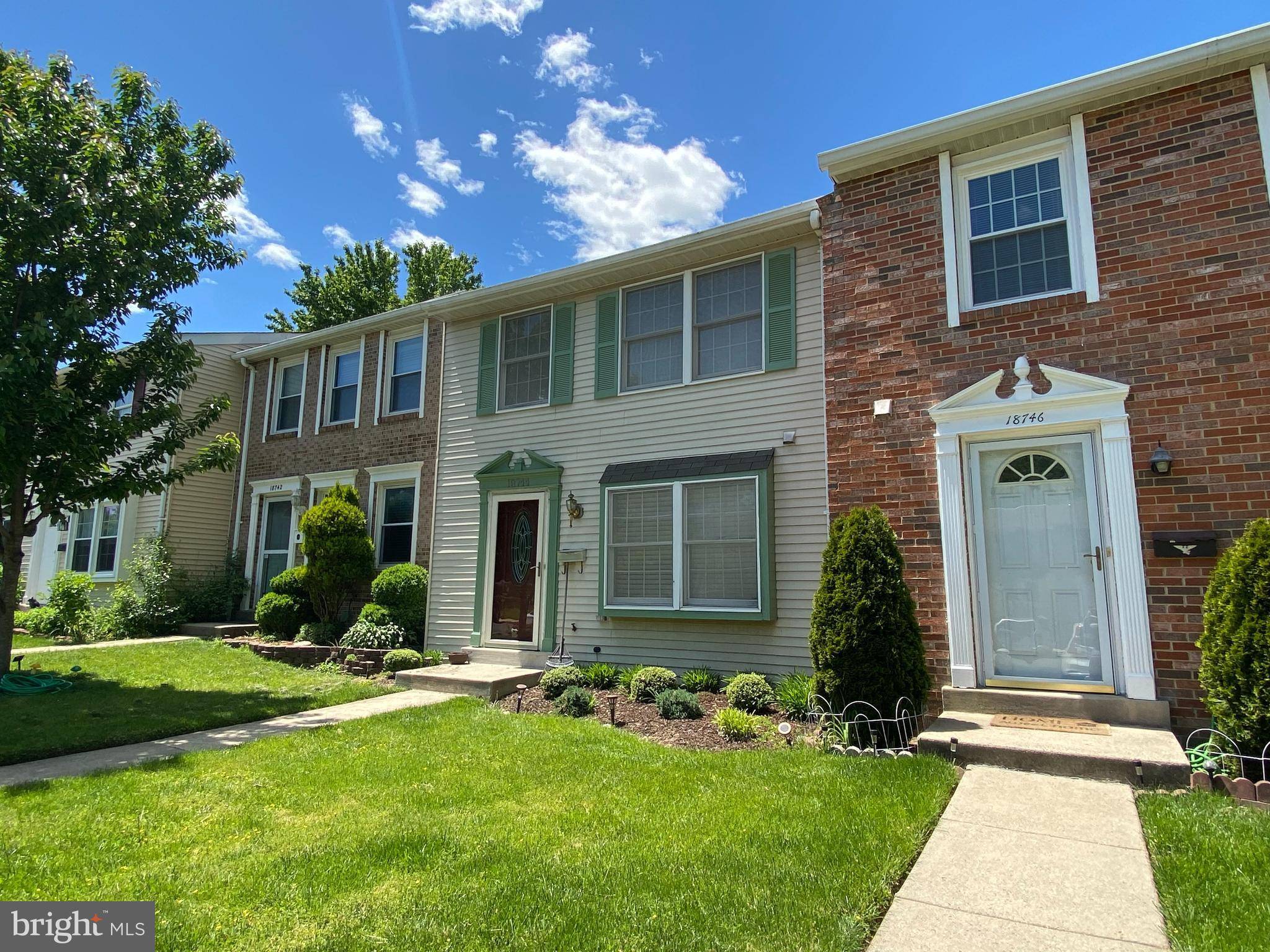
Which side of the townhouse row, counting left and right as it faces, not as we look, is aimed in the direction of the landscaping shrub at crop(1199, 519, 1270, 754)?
left

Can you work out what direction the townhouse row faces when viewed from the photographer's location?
facing the viewer and to the left of the viewer

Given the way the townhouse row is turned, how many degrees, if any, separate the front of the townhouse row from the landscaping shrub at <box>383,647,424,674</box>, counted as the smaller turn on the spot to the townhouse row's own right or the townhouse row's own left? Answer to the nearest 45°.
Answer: approximately 90° to the townhouse row's own right

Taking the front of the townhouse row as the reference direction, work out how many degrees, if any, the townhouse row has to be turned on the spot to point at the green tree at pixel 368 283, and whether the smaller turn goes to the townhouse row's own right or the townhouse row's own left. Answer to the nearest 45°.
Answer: approximately 90° to the townhouse row's own right

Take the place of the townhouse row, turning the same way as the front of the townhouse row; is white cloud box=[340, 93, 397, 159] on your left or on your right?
on your right

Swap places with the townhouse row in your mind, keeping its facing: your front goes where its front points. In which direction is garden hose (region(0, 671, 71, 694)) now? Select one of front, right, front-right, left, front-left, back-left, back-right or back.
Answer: front-right

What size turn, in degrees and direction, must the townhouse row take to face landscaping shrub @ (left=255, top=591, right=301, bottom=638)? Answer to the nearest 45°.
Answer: approximately 90° to its right

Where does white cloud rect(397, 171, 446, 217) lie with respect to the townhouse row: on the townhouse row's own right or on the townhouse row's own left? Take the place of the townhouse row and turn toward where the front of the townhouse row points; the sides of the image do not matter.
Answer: on the townhouse row's own right

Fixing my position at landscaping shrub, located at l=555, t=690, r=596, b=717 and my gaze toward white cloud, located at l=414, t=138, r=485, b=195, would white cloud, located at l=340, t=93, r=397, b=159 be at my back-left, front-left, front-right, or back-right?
front-left
